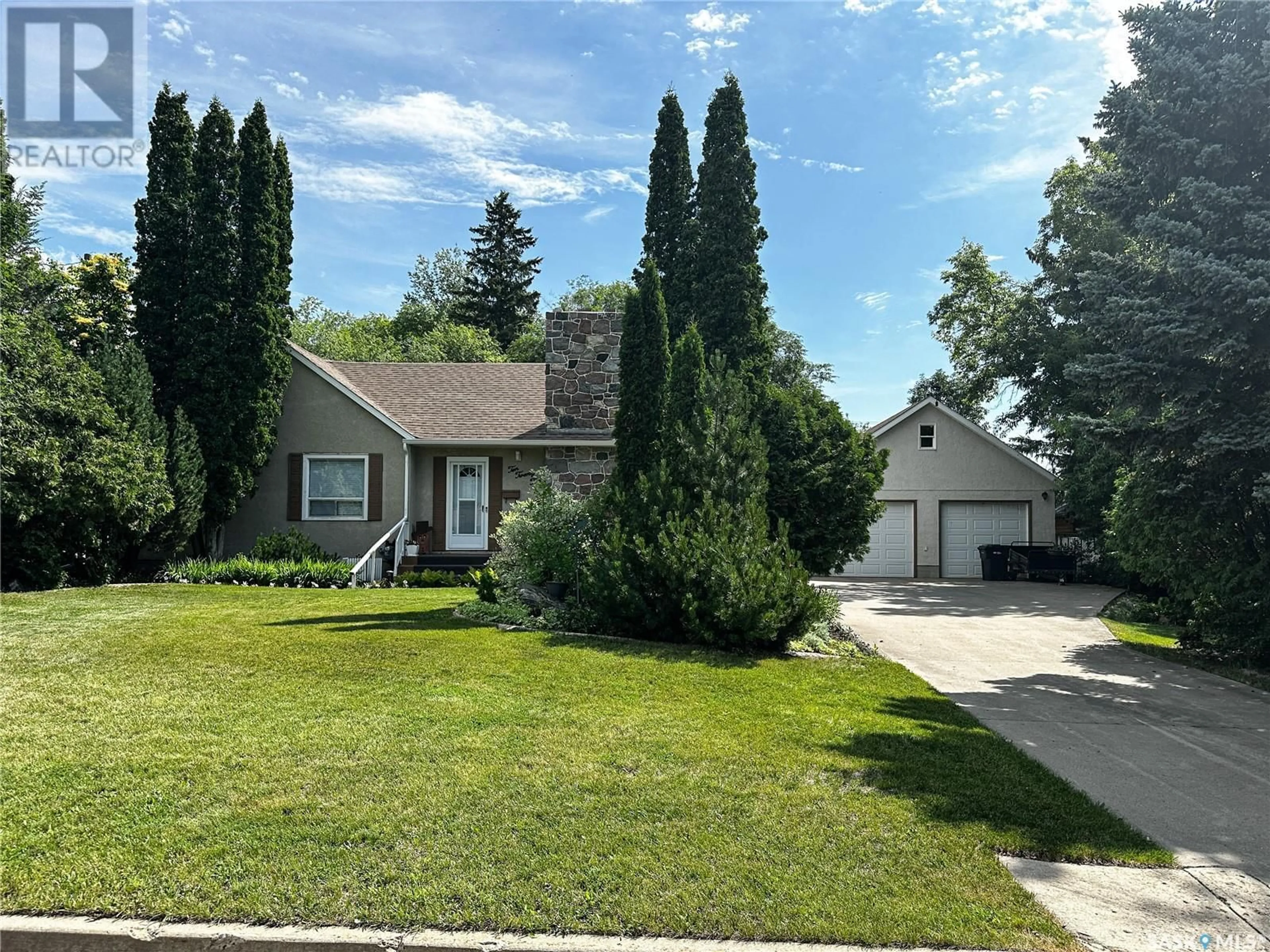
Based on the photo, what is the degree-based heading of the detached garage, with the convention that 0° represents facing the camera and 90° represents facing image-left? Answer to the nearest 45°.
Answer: approximately 0°

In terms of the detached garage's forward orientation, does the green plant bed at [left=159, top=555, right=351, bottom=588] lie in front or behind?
in front

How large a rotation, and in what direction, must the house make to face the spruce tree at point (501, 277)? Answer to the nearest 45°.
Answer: approximately 180°

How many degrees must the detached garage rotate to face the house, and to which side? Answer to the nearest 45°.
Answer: approximately 45° to its right

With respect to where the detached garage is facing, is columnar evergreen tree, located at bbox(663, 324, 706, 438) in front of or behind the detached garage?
in front

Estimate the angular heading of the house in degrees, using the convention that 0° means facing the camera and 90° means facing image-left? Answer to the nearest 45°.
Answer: approximately 0°

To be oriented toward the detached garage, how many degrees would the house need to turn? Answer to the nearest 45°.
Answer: approximately 135° to its left

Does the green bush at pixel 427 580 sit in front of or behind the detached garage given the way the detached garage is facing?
in front

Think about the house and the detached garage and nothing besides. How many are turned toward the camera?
2

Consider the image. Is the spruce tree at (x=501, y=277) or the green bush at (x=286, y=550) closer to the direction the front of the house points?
the green bush
